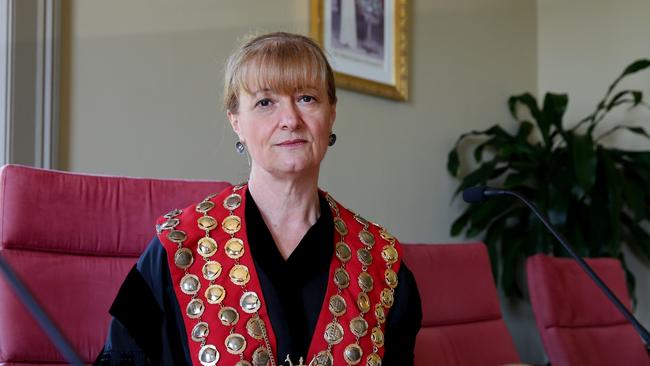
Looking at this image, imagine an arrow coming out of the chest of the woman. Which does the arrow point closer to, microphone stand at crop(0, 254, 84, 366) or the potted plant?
the microphone stand

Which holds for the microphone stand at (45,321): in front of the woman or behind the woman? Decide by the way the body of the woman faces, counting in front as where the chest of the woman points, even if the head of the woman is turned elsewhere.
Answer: in front

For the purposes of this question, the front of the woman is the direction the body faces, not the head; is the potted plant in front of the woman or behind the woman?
behind

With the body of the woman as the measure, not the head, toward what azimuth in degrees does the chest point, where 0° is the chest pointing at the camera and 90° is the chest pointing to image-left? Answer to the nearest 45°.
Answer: approximately 0°

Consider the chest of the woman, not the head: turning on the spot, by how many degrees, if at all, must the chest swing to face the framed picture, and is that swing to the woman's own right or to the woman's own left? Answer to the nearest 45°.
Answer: approximately 180°
